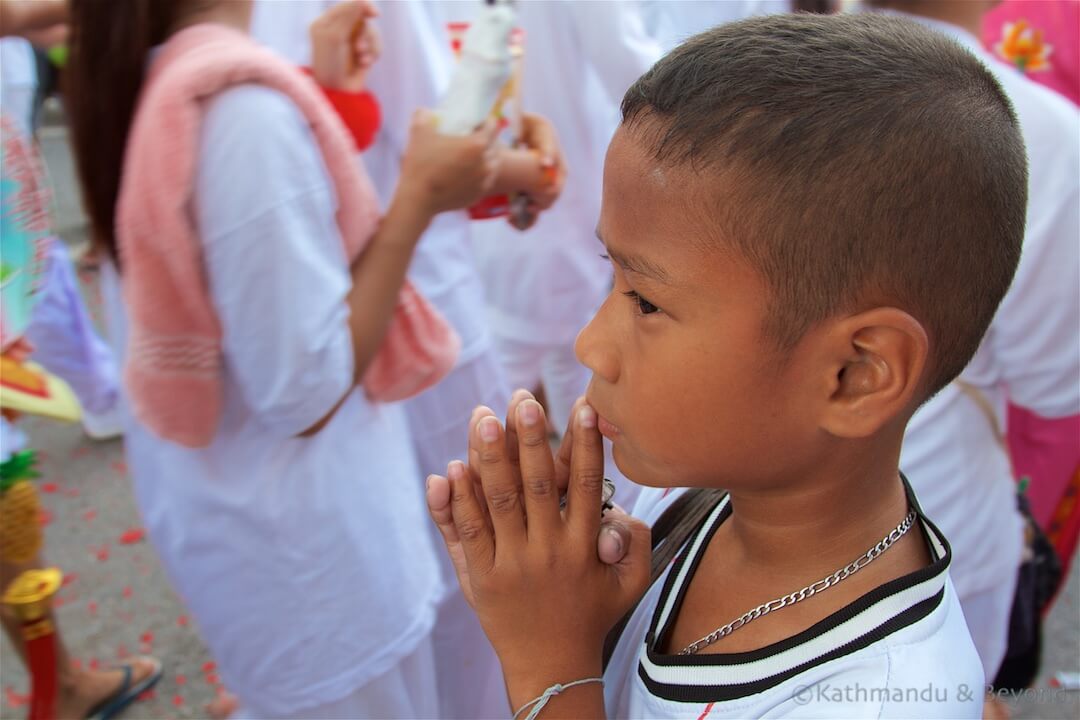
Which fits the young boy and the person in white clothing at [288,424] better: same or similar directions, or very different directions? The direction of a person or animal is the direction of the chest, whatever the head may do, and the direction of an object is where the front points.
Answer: very different directions

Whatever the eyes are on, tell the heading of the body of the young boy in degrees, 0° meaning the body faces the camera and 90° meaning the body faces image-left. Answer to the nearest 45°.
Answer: approximately 90°

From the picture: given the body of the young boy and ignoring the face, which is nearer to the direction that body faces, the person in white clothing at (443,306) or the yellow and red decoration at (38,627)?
the yellow and red decoration

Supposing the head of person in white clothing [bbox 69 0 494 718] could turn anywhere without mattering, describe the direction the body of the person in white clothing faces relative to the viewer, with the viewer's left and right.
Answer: facing to the right of the viewer

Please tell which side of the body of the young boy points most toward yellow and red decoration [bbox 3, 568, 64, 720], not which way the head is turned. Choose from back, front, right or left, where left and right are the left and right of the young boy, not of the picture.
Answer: front

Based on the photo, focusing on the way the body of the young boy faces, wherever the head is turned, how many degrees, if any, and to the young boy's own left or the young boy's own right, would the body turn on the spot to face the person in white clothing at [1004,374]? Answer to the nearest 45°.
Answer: approximately 135° to the young boy's own right

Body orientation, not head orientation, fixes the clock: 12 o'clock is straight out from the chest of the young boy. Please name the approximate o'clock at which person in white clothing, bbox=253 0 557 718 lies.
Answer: The person in white clothing is roughly at 2 o'clock from the young boy.

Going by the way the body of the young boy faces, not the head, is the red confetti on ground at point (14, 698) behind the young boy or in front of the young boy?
in front

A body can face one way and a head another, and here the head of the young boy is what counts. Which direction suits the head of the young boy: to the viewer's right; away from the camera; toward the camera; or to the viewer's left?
to the viewer's left

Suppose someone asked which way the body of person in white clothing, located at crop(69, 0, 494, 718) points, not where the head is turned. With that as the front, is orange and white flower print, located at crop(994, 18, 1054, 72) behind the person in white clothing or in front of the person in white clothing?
in front

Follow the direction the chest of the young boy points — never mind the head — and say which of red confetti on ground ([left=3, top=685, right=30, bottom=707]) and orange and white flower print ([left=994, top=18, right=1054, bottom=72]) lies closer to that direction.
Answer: the red confetti on ground
